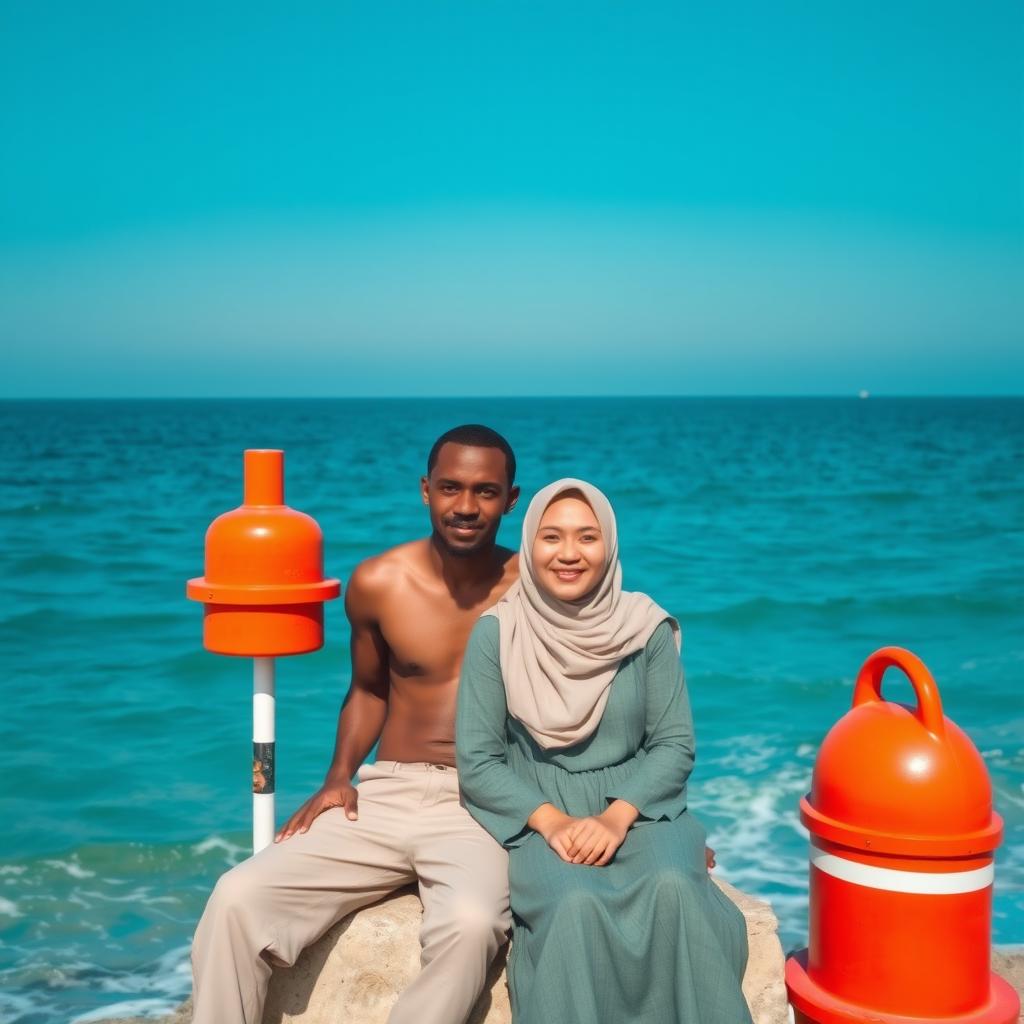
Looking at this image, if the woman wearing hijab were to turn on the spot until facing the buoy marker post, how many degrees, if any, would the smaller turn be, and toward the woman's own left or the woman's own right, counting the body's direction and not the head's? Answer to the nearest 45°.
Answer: approximately 90° to the woman's own right

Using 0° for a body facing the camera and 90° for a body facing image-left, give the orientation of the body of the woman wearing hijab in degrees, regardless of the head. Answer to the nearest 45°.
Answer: approximately 0°

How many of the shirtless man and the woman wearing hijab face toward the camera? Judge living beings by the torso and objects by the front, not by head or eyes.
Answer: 2

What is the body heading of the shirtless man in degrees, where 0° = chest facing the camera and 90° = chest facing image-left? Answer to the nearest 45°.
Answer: approximately 0°
